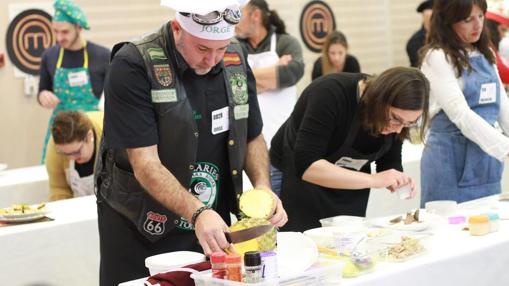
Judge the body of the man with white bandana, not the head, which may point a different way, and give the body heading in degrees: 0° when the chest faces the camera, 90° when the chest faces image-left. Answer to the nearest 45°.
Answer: approximately 315°

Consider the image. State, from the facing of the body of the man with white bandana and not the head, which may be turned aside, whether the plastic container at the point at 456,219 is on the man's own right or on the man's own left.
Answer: on the man's own left

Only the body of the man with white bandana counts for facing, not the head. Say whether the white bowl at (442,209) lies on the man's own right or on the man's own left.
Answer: on the man's own left
